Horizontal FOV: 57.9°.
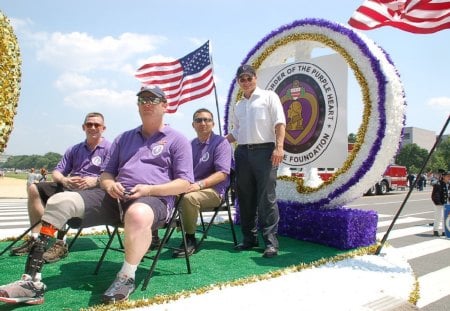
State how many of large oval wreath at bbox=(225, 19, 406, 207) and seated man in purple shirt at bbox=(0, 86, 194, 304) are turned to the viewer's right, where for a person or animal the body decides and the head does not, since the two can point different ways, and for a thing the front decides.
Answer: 0

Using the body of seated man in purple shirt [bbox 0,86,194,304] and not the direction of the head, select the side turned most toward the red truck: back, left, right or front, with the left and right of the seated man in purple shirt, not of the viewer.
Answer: back

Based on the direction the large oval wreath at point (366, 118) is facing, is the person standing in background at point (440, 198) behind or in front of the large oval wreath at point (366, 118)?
behind

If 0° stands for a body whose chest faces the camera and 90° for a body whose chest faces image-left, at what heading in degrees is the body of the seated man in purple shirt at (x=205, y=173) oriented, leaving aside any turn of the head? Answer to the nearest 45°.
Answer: approximately 45°

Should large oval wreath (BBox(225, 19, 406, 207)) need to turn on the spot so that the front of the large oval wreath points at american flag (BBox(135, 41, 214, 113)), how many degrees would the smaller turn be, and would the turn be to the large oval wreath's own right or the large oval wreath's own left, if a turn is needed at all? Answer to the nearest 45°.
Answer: approximately 90° to the large oval wreath's own right

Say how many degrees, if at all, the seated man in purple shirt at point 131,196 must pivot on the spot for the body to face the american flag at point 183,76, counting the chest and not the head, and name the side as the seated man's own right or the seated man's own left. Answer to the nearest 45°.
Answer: approximately 135° to the seated man's own right

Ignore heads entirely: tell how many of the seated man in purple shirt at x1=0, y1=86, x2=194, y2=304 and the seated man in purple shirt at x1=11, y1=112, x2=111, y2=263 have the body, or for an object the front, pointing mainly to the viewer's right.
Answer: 0

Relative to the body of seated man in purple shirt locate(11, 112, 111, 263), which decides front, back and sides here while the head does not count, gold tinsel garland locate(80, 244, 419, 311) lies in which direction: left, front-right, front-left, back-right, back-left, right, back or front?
left

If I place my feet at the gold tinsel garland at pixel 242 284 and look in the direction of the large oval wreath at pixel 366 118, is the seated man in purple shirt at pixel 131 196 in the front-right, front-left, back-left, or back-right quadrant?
back-left

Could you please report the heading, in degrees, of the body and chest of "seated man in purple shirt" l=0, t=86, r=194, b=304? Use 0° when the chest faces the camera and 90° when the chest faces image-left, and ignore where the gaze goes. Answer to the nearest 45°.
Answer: approximately 45°

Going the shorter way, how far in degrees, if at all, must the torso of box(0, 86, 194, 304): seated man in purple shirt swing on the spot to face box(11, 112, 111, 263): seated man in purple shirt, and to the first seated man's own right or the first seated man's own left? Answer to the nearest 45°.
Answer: approximately 135° to the first seated man's own right
